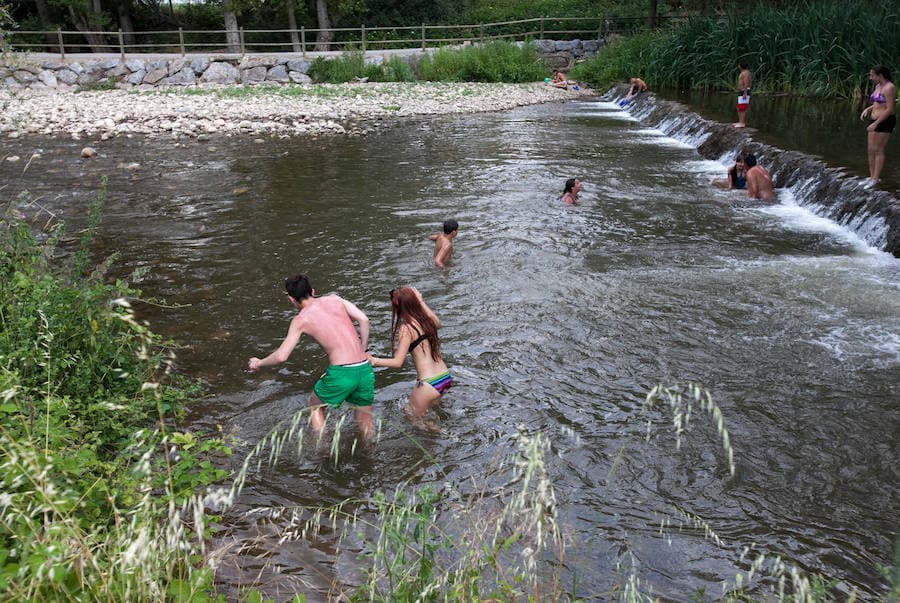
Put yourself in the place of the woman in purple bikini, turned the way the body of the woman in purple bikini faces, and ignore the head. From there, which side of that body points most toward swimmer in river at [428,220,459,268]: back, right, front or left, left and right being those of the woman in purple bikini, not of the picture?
front

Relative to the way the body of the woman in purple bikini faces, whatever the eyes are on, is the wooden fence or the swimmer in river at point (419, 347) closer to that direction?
the swimmer in river

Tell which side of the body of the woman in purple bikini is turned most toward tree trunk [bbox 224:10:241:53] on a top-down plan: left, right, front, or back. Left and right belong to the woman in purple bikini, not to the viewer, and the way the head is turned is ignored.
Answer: right

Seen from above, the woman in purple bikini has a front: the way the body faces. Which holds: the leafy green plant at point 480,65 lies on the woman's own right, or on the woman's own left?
on the woman's own right

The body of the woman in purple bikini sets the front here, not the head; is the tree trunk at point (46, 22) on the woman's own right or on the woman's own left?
on the woman's own right

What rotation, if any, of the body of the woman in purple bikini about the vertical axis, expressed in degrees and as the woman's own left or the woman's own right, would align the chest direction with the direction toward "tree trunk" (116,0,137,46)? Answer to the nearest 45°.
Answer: approximately 45° to the woman's own right

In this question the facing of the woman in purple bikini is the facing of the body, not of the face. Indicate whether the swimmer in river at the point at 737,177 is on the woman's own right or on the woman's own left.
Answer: on the woman's own right

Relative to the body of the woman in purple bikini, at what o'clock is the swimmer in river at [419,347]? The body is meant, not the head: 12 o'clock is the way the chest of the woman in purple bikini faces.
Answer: The swimmer in river is roughly at 11 o'clock from the woman in purple bikini.

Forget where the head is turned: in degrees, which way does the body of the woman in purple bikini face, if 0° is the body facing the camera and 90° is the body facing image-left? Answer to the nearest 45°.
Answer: approximately 45°

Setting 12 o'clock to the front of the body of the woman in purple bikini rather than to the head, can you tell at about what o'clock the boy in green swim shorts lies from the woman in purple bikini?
The boy in green swim shorts is roughly at 11 o'clock from the woman in purple bikini.

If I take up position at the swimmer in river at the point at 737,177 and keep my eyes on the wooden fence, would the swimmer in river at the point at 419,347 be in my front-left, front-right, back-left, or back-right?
back-left

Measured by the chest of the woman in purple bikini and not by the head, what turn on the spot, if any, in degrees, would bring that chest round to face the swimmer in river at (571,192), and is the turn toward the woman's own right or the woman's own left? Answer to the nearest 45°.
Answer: approximately 45° to the woman's own right
